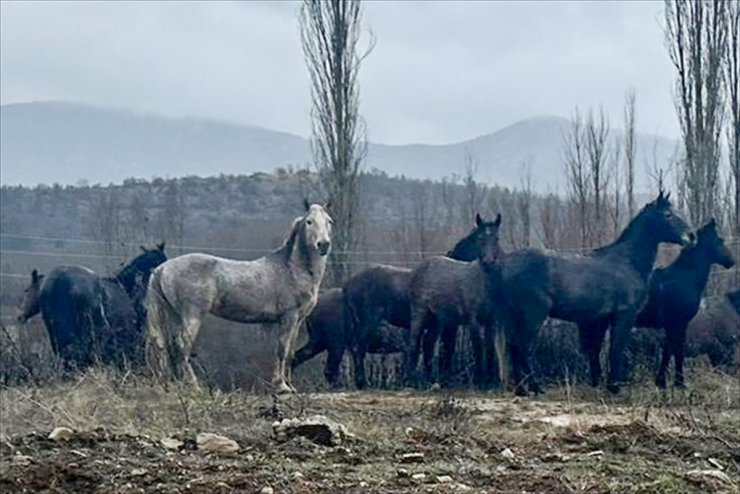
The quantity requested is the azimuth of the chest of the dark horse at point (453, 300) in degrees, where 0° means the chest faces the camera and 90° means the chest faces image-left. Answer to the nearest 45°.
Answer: approximately 315°

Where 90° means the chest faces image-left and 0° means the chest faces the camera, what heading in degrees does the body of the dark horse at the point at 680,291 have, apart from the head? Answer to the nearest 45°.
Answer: approximately 270°

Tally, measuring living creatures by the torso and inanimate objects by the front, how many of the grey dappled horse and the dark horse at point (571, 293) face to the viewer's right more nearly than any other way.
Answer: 2

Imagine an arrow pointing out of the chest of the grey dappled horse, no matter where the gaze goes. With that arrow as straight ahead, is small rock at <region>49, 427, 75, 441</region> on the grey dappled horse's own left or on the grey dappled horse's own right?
on the grey dappled horse's own right

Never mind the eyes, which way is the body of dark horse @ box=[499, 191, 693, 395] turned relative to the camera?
to the viewer's right

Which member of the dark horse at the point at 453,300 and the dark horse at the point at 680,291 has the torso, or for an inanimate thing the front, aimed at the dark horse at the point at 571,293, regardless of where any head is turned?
the dark horse at the point at 453,300

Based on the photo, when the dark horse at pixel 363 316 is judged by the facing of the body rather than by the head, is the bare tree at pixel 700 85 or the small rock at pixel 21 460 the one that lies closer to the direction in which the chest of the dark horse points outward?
the bare tree

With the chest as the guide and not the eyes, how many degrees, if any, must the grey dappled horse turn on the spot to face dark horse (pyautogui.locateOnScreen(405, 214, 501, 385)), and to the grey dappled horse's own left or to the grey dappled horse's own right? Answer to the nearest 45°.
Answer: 0° — it already faces it
